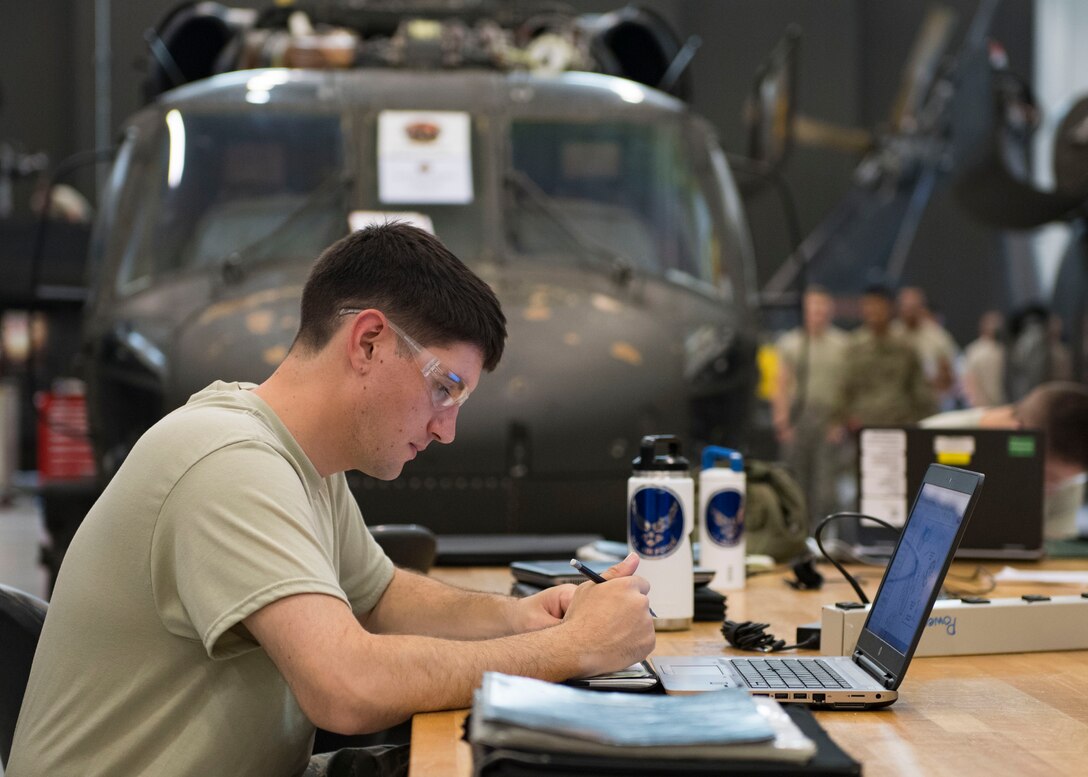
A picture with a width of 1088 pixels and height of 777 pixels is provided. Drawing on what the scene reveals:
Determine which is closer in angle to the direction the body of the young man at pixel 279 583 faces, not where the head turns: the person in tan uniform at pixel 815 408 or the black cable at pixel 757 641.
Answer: the black cable

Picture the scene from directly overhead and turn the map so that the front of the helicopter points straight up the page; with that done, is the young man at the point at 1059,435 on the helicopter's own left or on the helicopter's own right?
on the helicopter's own left

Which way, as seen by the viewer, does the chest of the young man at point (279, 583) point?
to the viewer's right

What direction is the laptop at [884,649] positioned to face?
to the viewer's left

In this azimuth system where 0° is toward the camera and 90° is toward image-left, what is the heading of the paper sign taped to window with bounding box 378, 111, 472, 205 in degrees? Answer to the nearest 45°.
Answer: approximately 0°

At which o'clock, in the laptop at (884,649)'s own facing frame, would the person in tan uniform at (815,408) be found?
The person in tan uniform is roughly at 3 o'clock from the laptop.

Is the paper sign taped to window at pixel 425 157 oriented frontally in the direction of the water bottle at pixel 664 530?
yes

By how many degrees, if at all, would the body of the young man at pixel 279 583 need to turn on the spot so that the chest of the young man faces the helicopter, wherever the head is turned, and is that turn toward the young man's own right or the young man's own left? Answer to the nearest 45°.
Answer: approximately 90° to the young man's own left
